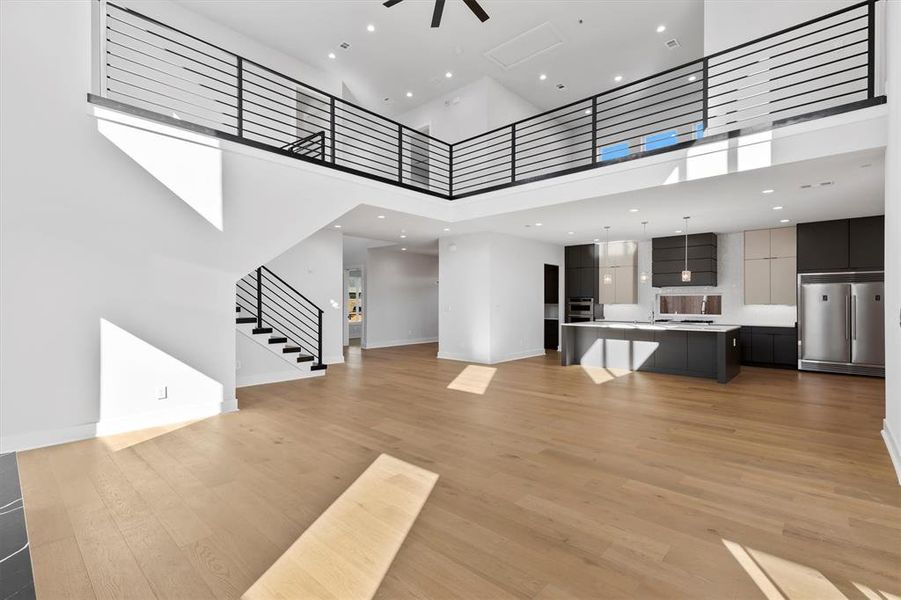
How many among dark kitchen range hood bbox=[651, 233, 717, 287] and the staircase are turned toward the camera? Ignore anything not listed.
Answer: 1

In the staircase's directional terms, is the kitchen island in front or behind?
in front

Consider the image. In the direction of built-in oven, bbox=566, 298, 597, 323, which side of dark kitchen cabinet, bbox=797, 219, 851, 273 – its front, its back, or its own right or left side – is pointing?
right

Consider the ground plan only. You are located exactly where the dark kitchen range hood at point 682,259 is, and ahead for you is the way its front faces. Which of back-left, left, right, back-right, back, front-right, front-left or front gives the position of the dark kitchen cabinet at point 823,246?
left

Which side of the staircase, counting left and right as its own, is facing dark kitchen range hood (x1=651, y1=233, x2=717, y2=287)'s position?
front

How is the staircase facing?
to the viewer's right

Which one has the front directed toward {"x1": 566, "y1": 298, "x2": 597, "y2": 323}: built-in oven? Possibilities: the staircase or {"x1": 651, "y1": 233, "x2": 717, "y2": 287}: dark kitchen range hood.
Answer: the staircase

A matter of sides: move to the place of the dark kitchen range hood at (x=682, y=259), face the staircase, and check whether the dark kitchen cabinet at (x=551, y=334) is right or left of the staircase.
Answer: right

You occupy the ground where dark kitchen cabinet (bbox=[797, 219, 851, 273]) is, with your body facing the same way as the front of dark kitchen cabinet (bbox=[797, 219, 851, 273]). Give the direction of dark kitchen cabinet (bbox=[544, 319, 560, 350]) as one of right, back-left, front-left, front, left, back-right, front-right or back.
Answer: right

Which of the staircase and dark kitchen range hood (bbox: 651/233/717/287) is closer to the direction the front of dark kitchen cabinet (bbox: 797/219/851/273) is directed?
the staircase

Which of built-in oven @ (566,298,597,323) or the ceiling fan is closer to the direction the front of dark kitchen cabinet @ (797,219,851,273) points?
the ceiling fan

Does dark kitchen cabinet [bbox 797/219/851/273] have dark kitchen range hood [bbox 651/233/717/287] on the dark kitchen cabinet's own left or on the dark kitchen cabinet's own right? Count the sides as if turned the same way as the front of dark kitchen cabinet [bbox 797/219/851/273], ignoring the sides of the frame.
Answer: on the dark kitchen cabinet's own right

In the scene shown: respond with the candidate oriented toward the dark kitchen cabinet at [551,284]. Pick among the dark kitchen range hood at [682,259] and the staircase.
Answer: the staircase
